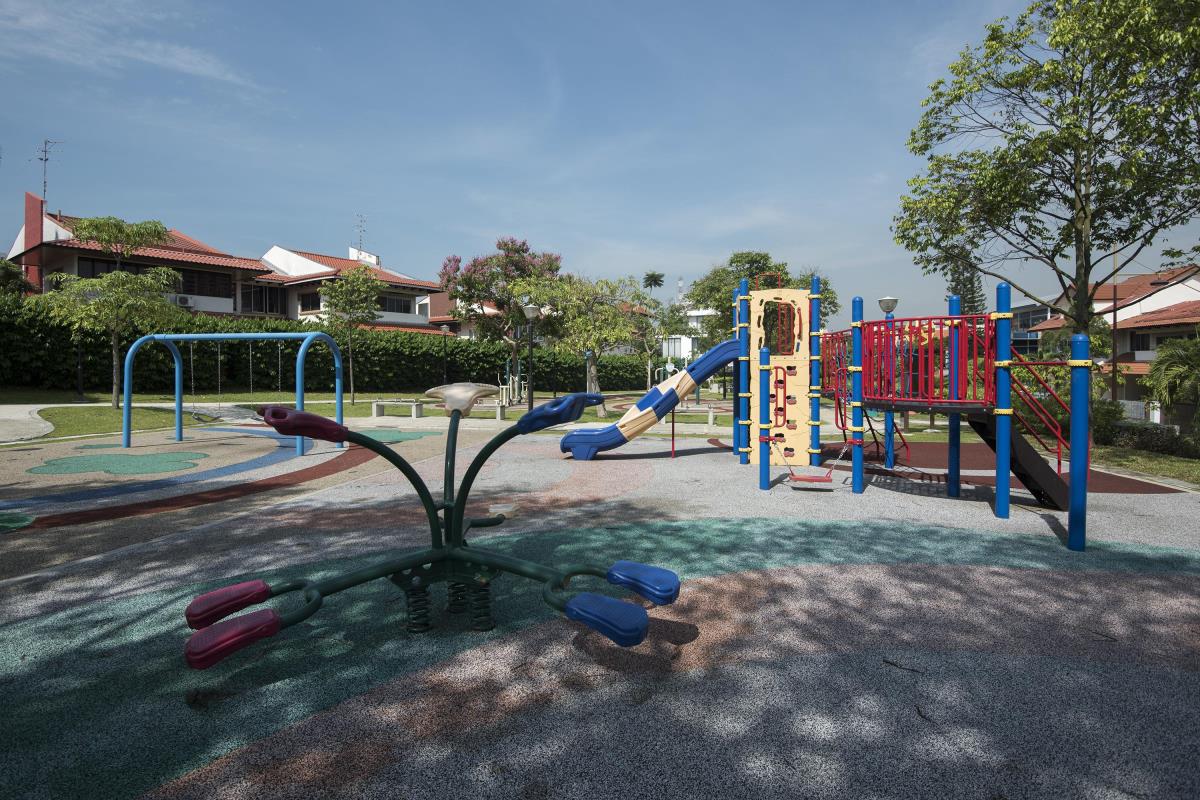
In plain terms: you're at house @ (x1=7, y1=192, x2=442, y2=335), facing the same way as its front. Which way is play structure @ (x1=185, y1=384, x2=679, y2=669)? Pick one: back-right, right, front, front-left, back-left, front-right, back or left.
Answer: front-right

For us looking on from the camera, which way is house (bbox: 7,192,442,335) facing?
facing the viewer and to the right of the viewer

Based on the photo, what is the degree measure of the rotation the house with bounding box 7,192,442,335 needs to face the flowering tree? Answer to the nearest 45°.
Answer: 0° — it already faces it

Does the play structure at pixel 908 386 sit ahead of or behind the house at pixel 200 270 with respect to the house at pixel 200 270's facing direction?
ahead

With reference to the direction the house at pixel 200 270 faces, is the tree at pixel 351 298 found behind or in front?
in front
